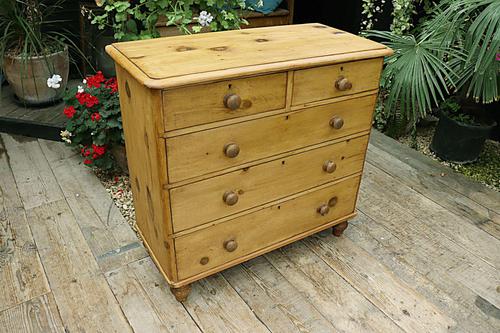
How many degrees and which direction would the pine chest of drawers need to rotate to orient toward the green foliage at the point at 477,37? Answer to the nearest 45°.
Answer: approximately 90° to its left

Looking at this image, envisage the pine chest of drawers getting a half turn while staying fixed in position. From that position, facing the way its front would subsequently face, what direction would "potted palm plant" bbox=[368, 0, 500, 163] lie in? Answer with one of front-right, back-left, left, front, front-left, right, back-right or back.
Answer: right

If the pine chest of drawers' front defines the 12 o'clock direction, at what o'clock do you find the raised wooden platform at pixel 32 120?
The raised wooden platform is roughly at 6 o'clock from the pine chest of drawers.

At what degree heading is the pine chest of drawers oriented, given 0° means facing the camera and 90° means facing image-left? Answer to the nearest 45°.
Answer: approximately 315°

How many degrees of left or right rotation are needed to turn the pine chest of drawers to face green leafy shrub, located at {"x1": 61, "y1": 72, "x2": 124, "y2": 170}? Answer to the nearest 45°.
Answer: approximately 180°

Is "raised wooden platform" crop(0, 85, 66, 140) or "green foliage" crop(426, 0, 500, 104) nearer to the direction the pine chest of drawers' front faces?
the green foliage

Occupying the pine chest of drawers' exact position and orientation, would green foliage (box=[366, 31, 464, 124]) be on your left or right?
on your left

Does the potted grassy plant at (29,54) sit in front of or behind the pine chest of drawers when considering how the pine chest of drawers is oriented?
behind

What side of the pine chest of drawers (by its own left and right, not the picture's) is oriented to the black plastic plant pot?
left
